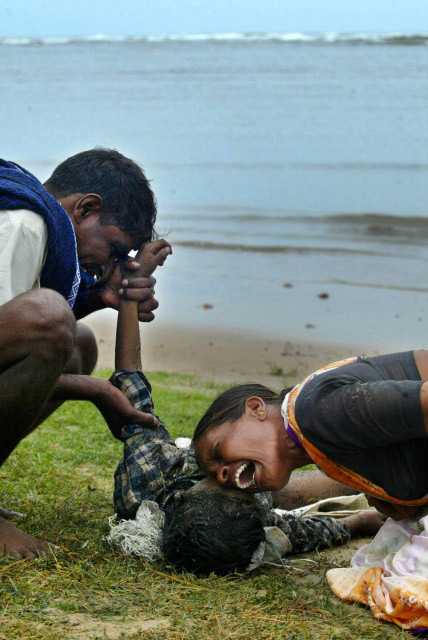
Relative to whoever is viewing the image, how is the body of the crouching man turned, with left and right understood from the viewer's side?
facing to the right of the viewer

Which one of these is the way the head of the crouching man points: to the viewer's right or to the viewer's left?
to the viewer's right
